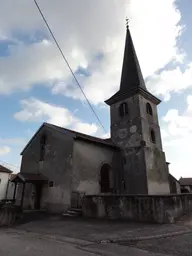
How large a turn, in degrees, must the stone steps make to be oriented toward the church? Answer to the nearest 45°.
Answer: approximately 180°

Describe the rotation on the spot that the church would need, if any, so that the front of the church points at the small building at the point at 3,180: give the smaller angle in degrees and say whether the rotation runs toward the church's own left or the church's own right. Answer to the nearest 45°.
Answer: approximately 90° to the church's own right

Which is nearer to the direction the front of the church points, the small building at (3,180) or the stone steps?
the stone steps

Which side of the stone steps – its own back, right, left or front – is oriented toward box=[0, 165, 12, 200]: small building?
right

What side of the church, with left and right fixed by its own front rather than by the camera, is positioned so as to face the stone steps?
front

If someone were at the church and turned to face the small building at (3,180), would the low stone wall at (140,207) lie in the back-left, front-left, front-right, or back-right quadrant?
back-left

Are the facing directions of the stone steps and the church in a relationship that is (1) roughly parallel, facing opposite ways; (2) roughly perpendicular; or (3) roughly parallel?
roughly parallel

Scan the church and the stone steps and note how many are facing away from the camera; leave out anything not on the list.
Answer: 0

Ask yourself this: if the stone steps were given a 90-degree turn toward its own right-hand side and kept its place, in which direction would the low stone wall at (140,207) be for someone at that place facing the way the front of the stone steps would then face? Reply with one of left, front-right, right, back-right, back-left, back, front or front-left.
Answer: back

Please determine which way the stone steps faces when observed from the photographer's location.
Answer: facing the viewer and to the left of the viewer
